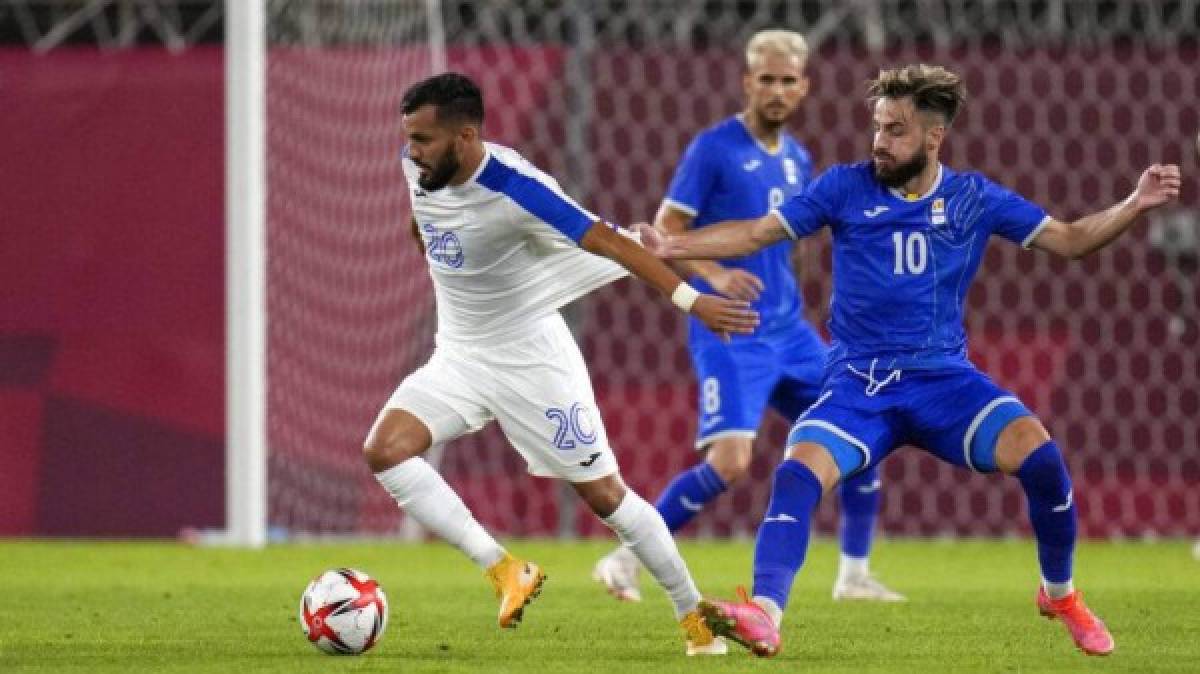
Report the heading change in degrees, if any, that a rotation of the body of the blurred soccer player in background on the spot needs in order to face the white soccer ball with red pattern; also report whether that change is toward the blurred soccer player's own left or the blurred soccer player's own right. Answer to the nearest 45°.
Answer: approximately 90° to the blurred soccer player's own right

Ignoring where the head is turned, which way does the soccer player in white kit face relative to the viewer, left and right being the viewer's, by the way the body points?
facing the viewer and to the left of the viewer

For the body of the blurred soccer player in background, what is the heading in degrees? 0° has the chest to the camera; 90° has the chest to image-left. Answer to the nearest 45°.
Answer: approximately 315°

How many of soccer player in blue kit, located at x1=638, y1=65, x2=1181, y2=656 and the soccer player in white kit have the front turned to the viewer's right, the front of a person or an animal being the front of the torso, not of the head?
0

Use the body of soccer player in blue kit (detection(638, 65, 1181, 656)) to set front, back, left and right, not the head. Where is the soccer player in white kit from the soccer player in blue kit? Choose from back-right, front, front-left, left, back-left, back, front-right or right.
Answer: right

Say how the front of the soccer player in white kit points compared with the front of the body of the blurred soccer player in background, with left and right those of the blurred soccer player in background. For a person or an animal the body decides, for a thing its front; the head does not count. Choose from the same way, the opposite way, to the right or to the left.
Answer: to the right

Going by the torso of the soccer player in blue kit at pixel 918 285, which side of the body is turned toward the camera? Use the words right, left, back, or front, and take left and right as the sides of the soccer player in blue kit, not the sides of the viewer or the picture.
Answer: front

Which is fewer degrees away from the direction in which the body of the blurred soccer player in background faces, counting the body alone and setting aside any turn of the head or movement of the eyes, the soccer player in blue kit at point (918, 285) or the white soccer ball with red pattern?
the soccer player in blue kit

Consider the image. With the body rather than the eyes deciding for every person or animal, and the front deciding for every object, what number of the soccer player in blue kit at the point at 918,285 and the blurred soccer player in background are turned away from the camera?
0

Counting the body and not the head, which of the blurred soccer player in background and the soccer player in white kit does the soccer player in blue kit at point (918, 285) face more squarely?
the soccer player in white kit
